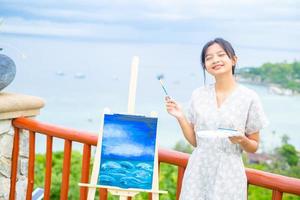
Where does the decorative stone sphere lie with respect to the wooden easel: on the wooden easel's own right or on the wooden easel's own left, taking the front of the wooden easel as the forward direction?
on the wooden easel's own right

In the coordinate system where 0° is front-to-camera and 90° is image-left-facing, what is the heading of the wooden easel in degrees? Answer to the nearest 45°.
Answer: approximately 0°

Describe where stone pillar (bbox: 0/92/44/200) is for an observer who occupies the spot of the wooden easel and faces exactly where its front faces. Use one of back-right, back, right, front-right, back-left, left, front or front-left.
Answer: back-right
